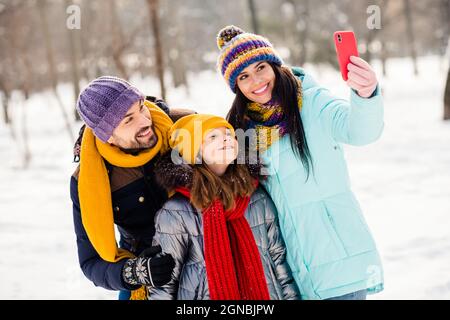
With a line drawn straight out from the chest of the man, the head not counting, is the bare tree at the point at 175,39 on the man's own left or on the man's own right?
on the man's own left

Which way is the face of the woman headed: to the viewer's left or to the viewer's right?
to the viewer's right

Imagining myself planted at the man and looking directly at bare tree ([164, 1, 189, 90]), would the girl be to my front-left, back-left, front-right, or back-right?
back-right

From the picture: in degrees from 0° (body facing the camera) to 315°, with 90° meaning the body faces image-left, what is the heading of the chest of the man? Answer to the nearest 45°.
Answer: approximately 315°

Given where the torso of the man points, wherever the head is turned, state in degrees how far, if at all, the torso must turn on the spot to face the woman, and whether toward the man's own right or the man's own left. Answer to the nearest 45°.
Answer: approximately 45° to the man's own left

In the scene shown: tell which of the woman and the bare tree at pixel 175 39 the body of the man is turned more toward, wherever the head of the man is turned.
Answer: the woman
